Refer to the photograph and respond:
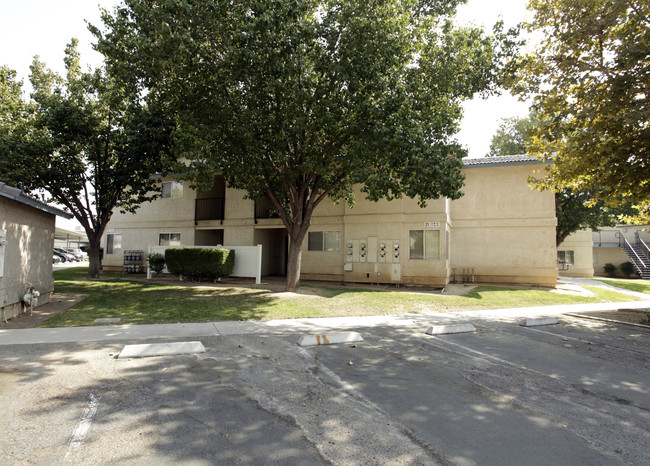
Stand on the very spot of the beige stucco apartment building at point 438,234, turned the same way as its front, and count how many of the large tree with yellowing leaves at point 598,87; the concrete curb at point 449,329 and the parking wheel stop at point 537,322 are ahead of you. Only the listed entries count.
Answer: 3

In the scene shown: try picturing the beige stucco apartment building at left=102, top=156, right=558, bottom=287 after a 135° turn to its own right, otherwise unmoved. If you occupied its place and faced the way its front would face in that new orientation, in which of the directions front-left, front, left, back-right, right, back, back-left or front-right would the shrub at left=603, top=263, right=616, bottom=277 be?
right

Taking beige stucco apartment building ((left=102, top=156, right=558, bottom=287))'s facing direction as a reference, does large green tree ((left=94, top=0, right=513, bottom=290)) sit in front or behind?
in front

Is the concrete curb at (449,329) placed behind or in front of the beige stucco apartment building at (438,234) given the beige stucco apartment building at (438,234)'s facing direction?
in front

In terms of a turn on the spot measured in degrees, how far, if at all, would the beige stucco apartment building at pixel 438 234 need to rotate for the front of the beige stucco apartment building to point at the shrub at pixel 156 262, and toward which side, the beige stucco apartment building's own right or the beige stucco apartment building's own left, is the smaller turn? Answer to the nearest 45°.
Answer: approximately 90° to the beige stucco apartment building's own right

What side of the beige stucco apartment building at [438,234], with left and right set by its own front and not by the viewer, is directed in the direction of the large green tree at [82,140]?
right

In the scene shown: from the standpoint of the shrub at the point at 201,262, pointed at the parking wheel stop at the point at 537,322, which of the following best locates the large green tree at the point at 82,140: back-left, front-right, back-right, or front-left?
back-right

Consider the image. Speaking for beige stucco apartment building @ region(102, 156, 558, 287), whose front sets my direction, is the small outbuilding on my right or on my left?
on my right

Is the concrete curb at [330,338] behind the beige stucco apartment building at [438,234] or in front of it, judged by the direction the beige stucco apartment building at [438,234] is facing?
in front

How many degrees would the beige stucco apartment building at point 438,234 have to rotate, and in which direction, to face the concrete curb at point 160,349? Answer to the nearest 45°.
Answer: approximately 45° to its right

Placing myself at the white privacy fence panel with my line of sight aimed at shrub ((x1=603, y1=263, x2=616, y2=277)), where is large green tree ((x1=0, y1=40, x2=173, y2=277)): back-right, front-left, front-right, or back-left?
back-left

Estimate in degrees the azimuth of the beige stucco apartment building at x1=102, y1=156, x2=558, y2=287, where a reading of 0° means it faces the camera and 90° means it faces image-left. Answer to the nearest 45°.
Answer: approximately 0°
